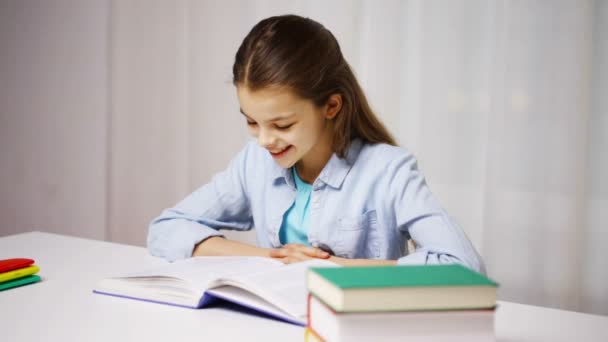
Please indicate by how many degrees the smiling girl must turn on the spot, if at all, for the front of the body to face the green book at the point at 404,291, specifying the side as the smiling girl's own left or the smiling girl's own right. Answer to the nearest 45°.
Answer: approximately 45° to the smiling girl's own left

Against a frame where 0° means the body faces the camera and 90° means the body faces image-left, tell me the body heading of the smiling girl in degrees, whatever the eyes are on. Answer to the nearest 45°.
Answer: approximately 45°
